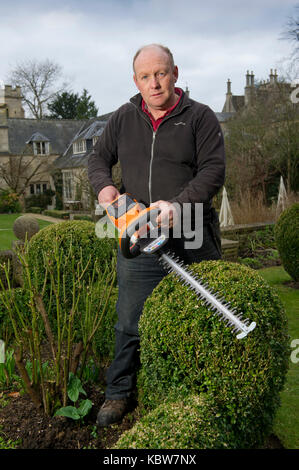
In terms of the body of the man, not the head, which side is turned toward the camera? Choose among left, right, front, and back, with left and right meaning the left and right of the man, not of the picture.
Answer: front

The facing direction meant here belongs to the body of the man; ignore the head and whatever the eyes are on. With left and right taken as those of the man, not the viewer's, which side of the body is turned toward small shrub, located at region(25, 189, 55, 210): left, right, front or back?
back

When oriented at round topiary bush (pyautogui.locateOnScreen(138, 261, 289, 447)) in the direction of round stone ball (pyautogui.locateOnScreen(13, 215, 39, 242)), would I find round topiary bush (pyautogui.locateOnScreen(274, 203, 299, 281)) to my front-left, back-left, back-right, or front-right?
front-right

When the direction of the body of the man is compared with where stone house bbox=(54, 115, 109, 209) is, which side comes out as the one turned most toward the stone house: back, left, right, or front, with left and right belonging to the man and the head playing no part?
back

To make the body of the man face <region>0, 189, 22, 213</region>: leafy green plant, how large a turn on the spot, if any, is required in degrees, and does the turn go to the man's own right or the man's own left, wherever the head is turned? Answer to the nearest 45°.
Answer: approximately 180°
